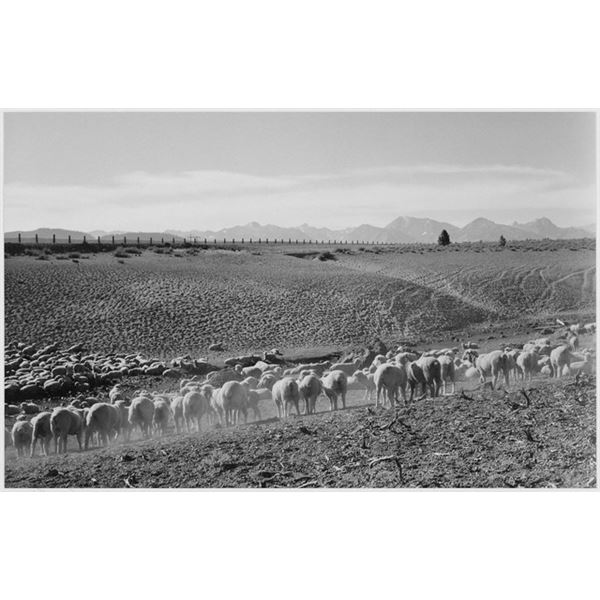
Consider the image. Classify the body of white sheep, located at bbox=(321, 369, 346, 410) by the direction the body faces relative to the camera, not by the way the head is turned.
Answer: away from the camera

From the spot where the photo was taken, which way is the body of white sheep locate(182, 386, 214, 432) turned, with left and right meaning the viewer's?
facing away from the viewer

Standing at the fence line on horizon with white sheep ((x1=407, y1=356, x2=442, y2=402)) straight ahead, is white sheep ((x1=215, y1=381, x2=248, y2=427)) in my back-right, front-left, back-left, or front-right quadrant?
front-right

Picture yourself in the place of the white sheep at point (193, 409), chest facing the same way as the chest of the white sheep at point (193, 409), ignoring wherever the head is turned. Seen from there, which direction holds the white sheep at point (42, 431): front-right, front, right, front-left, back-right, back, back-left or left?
left

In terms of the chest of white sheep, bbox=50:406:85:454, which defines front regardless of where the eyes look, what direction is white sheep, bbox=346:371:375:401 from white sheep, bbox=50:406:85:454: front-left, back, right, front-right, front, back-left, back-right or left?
front-right

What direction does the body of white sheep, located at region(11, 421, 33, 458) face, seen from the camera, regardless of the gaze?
away from the camera

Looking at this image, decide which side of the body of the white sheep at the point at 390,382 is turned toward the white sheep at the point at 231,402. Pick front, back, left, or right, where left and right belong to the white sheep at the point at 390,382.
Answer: left

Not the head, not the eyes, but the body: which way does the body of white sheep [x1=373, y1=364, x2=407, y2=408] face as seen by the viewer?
away from the camera

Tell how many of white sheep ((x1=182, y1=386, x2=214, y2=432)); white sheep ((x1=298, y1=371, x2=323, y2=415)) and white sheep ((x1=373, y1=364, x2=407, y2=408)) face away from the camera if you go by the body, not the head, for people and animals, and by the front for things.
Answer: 3

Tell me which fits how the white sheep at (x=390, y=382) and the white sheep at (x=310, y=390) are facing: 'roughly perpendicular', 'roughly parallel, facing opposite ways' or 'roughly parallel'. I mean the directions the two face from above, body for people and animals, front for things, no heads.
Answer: roughly parallel

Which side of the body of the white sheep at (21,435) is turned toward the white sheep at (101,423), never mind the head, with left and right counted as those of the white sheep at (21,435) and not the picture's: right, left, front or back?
right

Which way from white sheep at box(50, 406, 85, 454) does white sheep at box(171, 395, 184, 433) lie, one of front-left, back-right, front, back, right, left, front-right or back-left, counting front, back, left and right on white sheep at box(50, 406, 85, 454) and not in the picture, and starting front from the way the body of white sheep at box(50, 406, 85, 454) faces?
front-right
